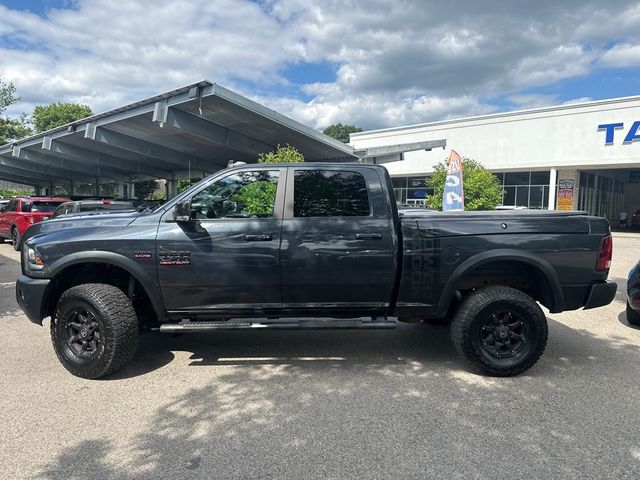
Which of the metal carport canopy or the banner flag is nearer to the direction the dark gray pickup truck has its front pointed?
the metal carport canopy

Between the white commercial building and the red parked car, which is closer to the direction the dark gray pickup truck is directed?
the red parked car

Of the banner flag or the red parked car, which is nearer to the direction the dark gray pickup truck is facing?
the red parked car

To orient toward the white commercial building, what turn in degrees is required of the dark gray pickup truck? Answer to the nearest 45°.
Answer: approximately 135° to its right

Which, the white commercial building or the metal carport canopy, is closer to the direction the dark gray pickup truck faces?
the metal carport canopy

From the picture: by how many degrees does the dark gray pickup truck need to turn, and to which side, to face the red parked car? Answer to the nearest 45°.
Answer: approximately 45° to its right

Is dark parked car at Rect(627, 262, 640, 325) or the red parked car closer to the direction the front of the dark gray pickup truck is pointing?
the red parked car

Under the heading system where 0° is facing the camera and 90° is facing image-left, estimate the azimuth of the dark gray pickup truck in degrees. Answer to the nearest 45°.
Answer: approximately 90°

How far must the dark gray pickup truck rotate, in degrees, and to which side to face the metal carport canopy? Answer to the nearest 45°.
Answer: approximately 90° to its right

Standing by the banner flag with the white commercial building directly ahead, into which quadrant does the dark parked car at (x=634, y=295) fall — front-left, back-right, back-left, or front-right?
back-right

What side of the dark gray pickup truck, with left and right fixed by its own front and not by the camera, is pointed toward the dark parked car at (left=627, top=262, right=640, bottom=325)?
back

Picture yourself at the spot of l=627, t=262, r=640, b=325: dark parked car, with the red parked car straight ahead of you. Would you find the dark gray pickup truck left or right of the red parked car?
left
